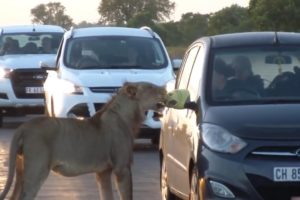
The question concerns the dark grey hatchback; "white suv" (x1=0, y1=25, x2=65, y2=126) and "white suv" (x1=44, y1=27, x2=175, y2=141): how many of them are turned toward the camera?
3

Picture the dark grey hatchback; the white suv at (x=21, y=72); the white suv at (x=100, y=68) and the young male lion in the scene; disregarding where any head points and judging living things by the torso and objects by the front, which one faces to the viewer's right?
the young male lion

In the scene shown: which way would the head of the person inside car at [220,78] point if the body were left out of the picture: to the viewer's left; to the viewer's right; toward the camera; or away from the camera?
to the viewer's left

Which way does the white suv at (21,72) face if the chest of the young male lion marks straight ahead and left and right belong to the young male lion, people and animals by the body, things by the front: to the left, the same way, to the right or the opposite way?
to the right

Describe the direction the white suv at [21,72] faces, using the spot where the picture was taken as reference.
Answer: facing the viewer

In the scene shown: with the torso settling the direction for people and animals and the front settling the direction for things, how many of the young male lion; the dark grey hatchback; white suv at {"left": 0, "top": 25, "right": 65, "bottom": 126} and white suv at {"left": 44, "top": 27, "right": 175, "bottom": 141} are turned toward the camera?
3

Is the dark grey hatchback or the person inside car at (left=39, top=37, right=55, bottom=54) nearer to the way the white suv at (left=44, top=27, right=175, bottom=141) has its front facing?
the dark grey hatchback

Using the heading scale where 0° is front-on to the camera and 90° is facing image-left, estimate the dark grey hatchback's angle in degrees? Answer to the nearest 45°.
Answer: approximately 0°

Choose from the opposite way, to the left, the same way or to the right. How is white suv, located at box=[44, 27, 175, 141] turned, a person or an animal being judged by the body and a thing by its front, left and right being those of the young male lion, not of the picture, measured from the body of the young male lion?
to the right

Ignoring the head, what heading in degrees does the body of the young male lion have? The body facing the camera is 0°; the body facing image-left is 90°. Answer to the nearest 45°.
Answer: approximately 270°
